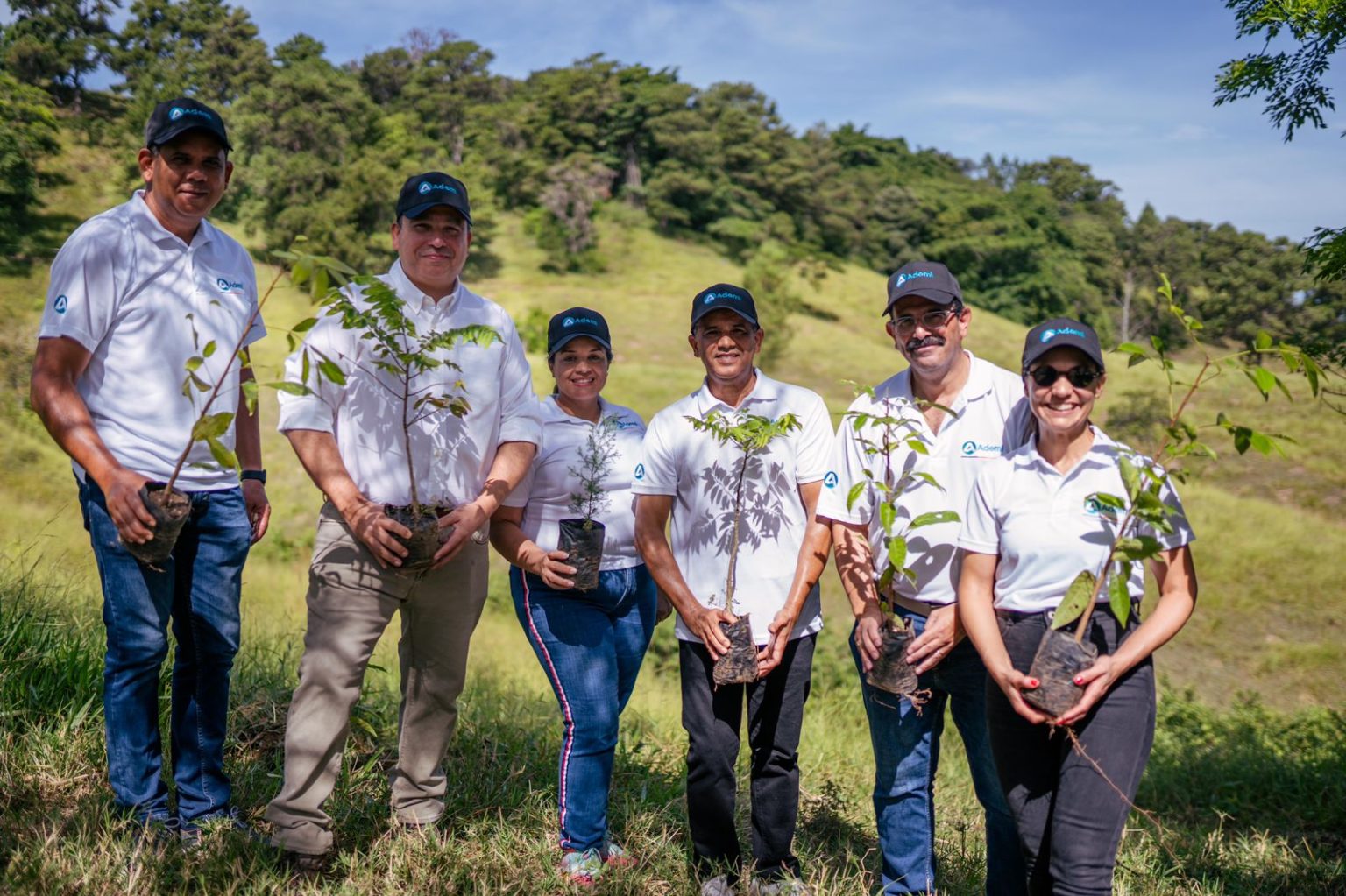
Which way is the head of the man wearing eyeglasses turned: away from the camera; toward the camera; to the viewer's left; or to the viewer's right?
toward the camera

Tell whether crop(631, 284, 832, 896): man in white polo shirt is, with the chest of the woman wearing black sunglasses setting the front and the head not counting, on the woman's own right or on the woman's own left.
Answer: on the woman's own right

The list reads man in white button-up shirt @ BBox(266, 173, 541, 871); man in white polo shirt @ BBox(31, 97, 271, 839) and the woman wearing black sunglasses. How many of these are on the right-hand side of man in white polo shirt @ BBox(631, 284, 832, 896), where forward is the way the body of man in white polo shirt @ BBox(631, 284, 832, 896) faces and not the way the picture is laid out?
2

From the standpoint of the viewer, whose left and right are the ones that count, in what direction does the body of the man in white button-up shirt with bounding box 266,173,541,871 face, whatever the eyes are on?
facing the viewer

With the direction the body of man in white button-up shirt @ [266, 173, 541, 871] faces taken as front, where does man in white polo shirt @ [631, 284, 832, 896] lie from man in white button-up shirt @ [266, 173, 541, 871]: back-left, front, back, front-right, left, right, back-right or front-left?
left

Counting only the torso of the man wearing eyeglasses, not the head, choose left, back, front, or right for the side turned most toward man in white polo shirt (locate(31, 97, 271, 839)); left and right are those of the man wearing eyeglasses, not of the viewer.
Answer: right

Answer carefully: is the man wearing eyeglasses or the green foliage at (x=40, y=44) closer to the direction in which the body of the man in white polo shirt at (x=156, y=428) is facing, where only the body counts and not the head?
the man wearing eyeglasses

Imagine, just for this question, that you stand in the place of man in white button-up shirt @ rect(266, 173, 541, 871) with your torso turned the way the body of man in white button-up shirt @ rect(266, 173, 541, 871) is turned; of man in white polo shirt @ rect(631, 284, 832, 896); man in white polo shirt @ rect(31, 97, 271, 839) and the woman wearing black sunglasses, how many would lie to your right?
1

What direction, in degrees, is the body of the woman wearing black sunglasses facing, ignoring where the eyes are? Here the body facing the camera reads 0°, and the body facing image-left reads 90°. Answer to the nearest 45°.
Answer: approximately 0°

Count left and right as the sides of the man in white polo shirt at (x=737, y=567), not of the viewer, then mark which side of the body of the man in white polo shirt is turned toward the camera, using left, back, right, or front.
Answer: front

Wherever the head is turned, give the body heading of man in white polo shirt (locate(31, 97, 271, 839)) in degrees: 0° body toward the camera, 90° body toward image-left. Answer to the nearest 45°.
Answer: approximately 315°

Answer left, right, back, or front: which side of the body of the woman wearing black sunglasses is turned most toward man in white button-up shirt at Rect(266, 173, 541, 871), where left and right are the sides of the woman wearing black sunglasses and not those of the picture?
right

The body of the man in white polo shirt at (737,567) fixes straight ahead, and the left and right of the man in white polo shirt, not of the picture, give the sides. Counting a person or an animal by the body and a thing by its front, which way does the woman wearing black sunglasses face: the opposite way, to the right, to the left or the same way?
the same way
